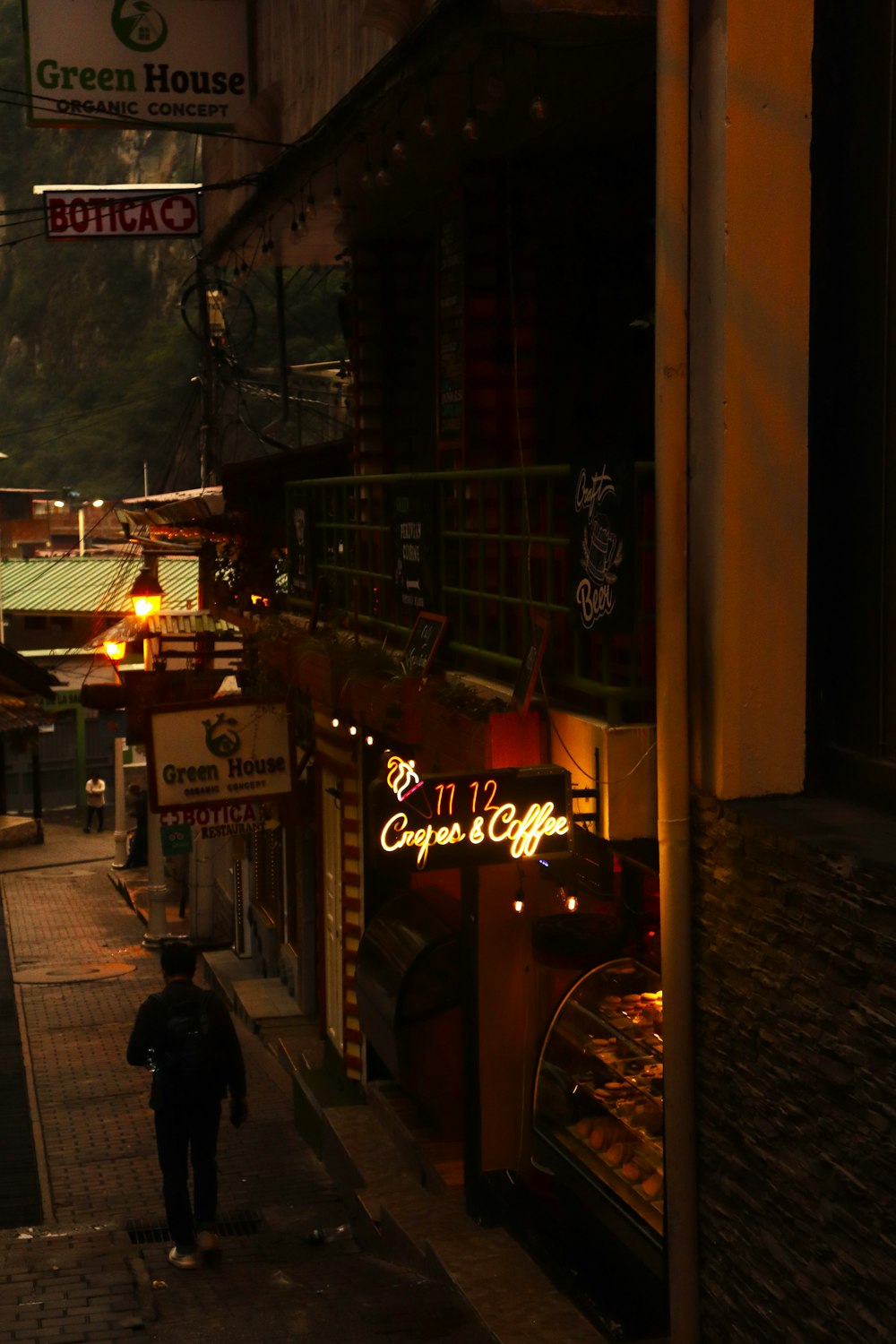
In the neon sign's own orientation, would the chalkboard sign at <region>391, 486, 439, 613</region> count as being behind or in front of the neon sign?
behind

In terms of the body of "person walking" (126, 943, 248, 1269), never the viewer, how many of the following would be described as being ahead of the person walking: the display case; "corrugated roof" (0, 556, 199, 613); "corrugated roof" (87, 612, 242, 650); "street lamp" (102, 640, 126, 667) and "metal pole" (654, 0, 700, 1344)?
3

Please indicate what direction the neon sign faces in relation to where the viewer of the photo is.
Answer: facing the viewer

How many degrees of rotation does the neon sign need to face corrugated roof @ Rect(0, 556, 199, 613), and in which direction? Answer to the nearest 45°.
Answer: approximately 180°

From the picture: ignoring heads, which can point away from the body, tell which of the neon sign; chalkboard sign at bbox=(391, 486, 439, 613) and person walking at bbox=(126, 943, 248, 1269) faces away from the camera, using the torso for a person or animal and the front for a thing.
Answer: the person walking

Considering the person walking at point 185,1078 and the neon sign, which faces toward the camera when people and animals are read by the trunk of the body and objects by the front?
the neon sign

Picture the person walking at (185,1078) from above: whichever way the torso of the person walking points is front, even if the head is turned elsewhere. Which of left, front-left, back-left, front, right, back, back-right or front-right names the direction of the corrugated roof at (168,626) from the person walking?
front

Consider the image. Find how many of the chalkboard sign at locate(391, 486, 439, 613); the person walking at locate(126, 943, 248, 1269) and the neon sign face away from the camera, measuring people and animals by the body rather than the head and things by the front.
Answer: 1

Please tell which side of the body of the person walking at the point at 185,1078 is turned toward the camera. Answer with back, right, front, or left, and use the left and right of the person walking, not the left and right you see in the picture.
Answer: back

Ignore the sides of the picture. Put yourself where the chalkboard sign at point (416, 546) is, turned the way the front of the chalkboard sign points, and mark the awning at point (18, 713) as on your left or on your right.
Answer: on your right

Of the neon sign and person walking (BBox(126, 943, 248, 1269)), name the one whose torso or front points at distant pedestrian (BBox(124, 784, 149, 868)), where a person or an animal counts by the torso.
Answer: the person walking

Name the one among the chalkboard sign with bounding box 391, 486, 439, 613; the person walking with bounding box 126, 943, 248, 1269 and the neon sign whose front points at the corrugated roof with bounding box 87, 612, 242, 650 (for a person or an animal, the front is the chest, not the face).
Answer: the person walking

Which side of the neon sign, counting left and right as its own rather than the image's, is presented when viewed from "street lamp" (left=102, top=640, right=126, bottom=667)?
back

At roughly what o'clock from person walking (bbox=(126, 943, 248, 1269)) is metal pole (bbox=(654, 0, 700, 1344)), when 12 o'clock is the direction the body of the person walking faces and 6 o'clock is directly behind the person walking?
The metal pole is roughly at 5 o'clock from the person walking.

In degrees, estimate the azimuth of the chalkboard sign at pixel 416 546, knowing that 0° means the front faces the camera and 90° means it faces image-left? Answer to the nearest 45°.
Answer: approximately 45°

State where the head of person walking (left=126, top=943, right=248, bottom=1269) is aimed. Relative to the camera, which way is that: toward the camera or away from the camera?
away from the camera

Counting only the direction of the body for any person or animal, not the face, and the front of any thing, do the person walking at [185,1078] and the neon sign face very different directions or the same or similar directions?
very different directions
